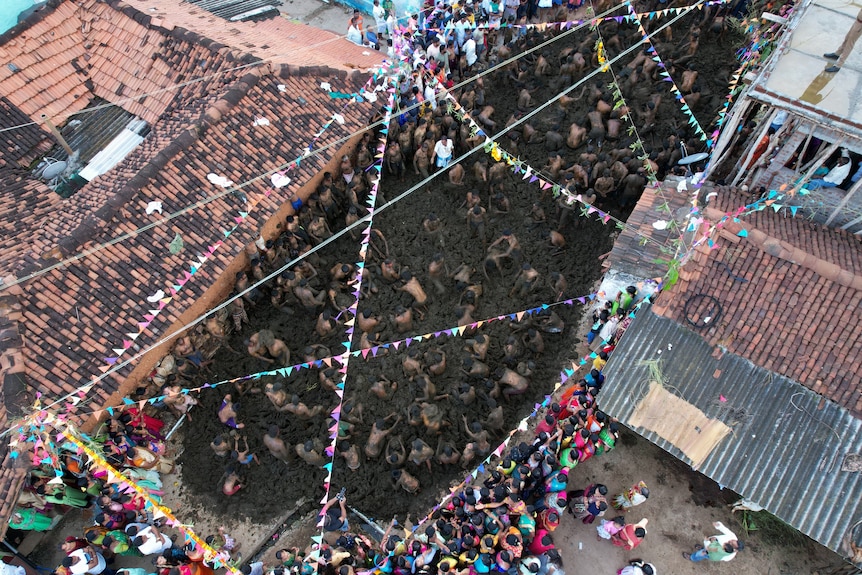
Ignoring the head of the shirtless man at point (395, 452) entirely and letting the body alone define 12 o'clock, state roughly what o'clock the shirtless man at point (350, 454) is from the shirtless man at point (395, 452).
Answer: the shirtless man at point (350, 454) is roughly at 10 o'clock from the shirtless man at point (395, 452).

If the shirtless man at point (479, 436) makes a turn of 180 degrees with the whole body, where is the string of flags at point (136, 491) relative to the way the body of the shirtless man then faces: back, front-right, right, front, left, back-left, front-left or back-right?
back-right

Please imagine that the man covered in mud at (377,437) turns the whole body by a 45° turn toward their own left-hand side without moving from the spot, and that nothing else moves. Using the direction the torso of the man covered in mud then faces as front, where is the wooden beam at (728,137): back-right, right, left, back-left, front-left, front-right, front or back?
right

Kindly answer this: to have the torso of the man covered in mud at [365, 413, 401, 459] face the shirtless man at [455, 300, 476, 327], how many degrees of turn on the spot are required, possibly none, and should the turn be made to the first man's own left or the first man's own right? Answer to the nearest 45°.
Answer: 0° — they already face them

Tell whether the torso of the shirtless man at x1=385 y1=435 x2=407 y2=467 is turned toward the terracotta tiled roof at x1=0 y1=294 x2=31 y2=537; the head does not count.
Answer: no

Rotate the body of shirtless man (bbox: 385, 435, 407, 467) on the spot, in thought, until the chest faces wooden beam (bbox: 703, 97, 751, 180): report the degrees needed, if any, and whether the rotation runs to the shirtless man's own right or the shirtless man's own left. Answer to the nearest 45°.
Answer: approximately 90° to the shirtless man's own right

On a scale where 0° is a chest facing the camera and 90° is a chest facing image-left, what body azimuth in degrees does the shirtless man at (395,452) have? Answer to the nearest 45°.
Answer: approximately 180°

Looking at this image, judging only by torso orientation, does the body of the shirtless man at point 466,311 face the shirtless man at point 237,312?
no

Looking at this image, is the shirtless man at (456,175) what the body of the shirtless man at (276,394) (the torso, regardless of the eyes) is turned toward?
no

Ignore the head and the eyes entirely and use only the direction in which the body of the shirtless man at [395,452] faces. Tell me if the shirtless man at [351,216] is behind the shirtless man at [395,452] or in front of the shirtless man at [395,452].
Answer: in front

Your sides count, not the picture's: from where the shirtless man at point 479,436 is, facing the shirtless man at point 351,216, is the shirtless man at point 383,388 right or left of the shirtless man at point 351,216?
left

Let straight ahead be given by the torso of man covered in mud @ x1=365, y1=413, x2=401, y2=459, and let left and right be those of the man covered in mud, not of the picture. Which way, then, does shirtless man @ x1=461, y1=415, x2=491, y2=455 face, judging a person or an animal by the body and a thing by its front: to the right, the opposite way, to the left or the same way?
to the left

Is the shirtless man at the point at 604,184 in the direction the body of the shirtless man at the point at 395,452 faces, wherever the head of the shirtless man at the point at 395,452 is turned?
no

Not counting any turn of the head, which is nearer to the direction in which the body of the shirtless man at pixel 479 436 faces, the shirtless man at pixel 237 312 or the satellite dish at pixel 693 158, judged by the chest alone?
the shirtless man
